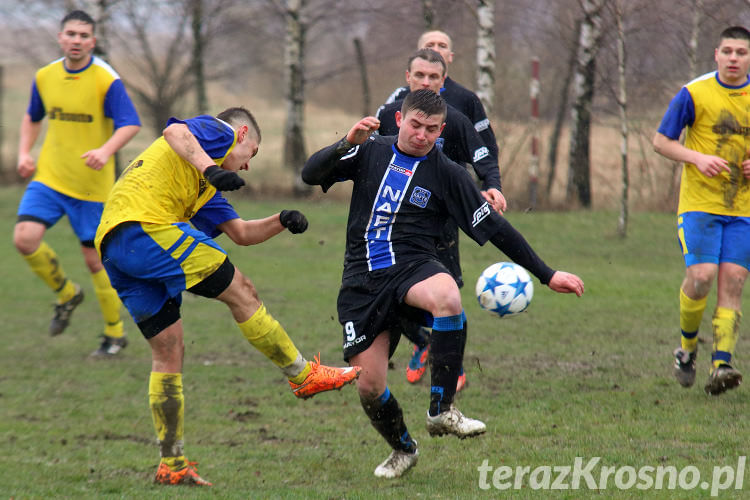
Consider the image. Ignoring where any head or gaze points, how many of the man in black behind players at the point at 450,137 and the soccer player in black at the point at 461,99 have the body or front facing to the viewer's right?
0

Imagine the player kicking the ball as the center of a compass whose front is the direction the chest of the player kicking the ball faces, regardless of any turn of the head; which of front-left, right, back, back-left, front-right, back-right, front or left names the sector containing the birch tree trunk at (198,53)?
left

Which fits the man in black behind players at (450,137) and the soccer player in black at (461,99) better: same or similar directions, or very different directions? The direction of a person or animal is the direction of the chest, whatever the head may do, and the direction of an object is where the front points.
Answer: same or similar directions

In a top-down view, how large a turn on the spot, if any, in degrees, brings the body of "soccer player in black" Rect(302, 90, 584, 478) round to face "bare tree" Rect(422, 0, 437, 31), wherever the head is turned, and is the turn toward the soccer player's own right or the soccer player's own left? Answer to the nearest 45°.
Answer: approximately 180°

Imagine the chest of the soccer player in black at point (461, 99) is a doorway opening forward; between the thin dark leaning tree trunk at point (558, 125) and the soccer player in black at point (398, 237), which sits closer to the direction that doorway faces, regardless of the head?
the soccer player in black

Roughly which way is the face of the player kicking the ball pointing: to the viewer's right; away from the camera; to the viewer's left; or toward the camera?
to the viewer's right

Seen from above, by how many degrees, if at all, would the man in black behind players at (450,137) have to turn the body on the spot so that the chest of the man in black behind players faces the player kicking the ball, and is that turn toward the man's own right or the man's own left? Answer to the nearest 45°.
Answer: approximately 45° to the man's own right

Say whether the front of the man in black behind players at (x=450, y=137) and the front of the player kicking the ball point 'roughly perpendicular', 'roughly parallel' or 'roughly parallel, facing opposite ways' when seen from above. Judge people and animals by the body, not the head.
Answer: roughly perpendicular

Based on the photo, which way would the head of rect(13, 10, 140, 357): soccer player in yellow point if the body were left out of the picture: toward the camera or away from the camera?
toward the camera

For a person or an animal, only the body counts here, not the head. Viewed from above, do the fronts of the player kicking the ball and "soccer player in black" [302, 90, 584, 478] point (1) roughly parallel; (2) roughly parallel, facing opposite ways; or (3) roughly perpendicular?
roughly perpendicular

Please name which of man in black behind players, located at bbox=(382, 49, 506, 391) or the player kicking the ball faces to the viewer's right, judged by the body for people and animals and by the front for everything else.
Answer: the player kicking the ball

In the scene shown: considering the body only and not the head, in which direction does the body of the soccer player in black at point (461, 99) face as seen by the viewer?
toward the camera

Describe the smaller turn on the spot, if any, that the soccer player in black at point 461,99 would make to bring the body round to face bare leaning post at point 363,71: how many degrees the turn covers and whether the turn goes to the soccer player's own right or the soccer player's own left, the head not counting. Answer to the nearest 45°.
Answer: approximately 180°

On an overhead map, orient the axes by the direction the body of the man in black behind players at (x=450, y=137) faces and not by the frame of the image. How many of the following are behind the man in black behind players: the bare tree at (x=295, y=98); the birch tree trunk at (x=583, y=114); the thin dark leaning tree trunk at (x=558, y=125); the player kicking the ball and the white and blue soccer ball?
3

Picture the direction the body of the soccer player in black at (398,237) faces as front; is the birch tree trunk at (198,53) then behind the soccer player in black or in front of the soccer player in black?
behind

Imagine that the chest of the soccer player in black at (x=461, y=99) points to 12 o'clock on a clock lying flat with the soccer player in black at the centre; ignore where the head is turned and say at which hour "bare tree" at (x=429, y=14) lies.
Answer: The bare tree is roughly at 6 o'clock from the soccer player in black.

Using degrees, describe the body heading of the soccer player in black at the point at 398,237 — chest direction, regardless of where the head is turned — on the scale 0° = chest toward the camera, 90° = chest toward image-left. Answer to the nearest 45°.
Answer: approximately 0°

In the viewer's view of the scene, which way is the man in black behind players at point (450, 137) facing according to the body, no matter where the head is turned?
toward the camera

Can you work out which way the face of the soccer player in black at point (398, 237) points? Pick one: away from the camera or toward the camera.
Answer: toward the camera
